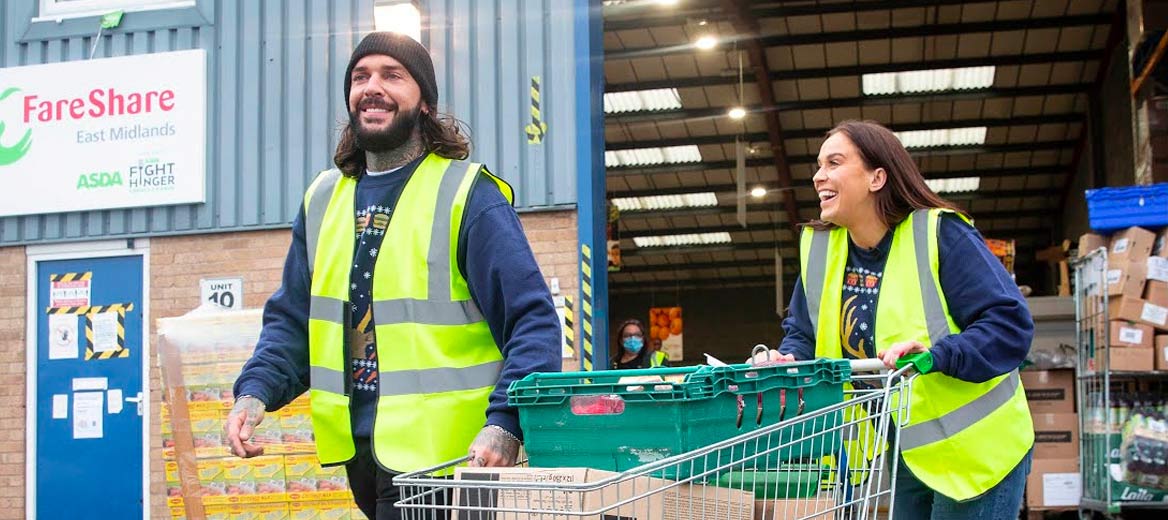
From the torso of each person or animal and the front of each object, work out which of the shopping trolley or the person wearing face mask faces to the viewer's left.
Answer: the shopping trolley

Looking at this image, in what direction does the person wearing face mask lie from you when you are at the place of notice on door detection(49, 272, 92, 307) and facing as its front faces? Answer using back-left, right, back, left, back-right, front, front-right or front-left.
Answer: left

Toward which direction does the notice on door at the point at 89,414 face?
toward the camera

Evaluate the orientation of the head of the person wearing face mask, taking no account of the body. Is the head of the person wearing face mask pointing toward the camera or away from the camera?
toward the camera

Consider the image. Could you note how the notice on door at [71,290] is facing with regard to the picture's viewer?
facing the viewer

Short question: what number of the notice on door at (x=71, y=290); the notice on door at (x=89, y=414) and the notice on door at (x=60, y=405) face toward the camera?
3

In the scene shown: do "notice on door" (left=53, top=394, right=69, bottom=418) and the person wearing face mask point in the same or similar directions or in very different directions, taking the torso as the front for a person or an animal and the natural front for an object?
same or similar directions

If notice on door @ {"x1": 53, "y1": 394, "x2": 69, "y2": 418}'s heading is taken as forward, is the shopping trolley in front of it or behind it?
in front

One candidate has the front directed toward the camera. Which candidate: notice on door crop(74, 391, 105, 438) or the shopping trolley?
the notice on door

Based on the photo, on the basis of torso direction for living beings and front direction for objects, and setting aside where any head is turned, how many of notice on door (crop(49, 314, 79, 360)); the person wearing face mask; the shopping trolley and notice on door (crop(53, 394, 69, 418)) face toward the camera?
3

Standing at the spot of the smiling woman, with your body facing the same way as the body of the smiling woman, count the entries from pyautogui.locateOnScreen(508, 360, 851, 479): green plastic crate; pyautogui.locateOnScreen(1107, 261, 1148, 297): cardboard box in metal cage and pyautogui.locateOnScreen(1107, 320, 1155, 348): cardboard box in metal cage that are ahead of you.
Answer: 1

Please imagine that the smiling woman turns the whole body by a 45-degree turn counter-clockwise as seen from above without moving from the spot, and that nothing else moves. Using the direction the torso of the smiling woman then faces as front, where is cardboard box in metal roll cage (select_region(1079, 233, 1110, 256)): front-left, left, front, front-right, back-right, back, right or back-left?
back

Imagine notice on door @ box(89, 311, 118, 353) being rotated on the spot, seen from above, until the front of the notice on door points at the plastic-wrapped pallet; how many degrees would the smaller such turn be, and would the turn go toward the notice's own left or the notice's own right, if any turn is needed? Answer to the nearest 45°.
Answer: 0° — it already faces it

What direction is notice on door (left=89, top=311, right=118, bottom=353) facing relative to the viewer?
toward the camera

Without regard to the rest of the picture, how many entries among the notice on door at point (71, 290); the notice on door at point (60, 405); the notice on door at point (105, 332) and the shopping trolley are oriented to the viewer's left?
1

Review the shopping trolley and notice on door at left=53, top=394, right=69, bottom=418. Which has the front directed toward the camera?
the notice on door

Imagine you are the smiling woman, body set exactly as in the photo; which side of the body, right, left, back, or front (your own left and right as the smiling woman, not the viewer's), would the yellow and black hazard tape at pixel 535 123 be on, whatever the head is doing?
right

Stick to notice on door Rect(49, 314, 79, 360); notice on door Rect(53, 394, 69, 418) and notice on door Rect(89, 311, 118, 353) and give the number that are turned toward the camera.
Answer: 3
